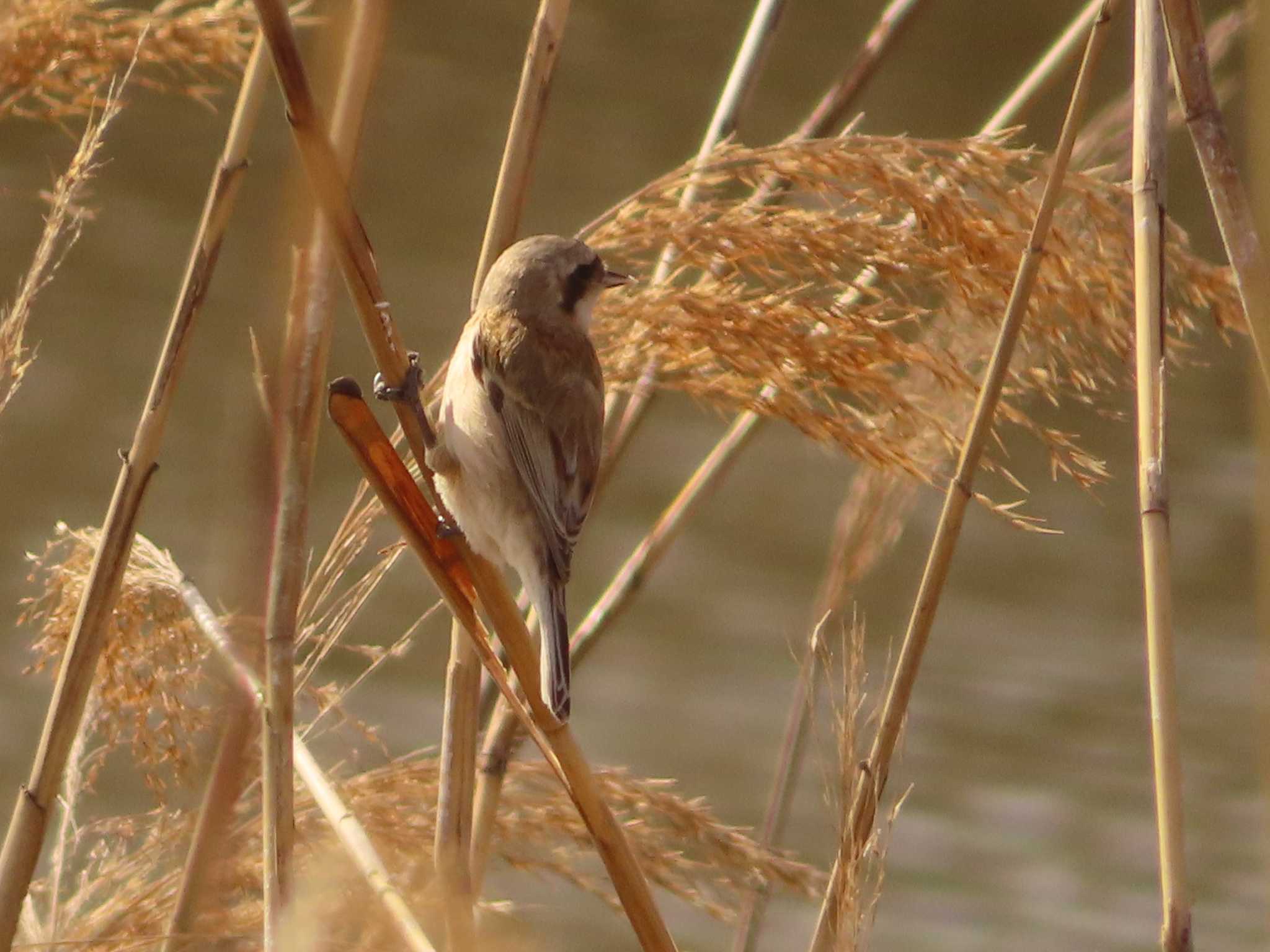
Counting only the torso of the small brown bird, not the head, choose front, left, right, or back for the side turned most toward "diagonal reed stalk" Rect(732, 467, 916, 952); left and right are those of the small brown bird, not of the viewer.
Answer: right

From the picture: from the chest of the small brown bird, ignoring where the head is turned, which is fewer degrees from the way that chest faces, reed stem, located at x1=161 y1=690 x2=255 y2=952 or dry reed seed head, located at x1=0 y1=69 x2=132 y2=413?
the dry reed seed head

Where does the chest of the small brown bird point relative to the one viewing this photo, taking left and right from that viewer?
facing away from the viewer and to the left of the viewer

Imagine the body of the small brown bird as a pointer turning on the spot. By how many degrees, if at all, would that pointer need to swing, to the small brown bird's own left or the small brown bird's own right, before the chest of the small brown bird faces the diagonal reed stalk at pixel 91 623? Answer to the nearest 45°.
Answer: approximately 90° to the small brown bird's own left
